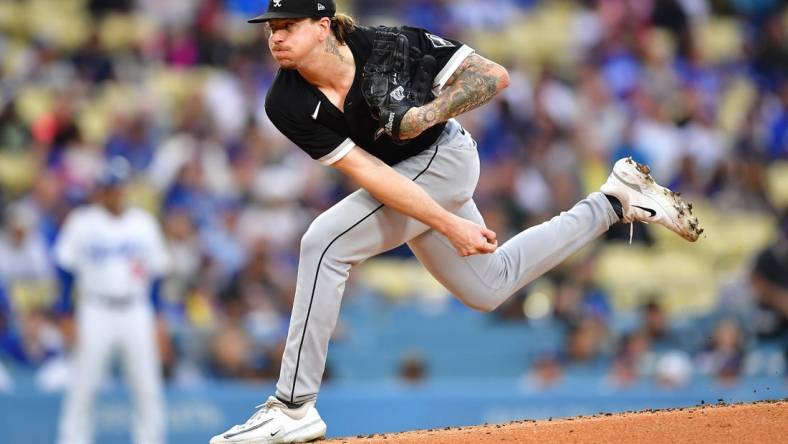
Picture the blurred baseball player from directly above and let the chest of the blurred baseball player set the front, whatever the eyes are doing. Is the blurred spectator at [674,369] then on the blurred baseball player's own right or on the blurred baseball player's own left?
on the blurred baseball player's own left

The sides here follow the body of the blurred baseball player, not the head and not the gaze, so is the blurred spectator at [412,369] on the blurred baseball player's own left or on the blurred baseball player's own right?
on the blurred baseball player's own left

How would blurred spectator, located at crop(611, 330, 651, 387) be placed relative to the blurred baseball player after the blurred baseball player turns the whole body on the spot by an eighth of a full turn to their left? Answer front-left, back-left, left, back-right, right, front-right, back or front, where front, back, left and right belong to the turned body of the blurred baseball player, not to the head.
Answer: back-left

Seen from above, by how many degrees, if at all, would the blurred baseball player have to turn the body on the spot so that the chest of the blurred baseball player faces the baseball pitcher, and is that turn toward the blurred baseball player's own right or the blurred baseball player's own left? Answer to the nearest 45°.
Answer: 0° — they already face them

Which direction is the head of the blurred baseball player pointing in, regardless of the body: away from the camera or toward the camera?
toward the camera

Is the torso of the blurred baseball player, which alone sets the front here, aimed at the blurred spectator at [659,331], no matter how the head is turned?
no

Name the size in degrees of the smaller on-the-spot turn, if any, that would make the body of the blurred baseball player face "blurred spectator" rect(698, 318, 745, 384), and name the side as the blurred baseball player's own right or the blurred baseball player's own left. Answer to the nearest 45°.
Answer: approximately 90° to the blurred baseball player's own left

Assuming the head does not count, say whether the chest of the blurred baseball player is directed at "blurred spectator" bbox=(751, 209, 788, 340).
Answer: no

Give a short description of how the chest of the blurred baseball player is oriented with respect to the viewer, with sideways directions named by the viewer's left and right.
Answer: facing the viewer

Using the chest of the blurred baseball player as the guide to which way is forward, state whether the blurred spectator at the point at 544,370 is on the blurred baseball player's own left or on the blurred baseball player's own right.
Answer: on the blurred baseball player's own left

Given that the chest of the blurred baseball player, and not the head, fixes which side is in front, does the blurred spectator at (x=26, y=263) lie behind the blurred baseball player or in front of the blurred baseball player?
behind
